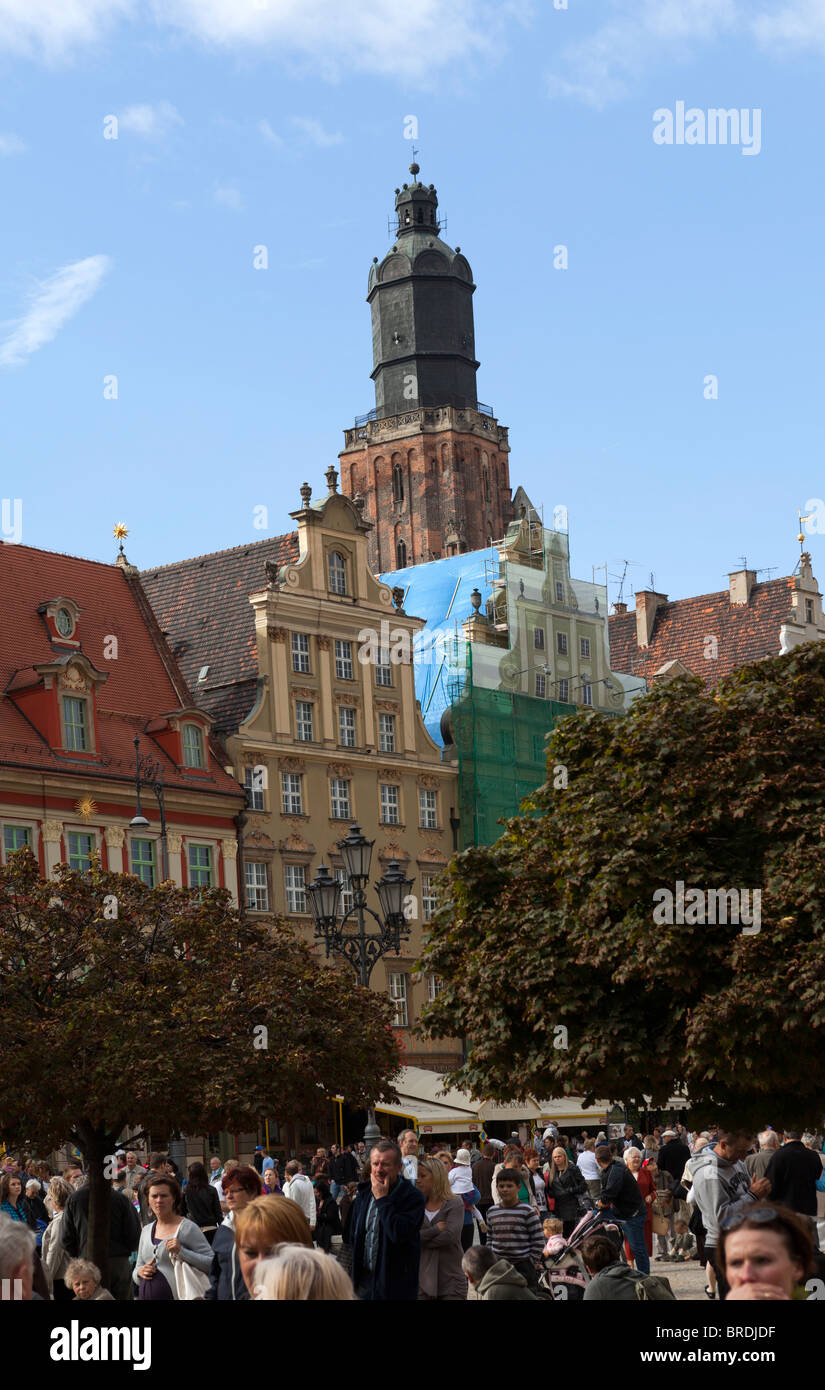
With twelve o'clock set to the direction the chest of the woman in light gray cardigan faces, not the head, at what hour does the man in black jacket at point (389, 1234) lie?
The man in black jacket is roughly at 8 o'clock from the woman in light gray cardigan.

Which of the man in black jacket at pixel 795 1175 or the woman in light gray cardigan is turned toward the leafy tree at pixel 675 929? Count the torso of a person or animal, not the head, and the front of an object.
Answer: the man in black jacket

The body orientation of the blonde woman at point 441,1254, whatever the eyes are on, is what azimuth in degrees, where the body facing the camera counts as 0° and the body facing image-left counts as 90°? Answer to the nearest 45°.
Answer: approximately 45°

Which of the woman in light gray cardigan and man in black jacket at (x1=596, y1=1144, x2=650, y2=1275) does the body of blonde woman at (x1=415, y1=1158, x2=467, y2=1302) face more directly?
the woman in light gray cardigan

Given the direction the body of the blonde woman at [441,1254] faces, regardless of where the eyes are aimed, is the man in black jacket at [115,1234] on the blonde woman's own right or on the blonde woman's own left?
on the blonde woman's own right

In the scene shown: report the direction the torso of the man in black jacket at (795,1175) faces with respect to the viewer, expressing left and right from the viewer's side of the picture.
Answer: facing away from the viewer

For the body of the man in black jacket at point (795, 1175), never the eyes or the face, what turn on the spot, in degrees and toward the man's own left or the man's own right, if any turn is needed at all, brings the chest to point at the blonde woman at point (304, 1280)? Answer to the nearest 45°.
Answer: approximately 180°

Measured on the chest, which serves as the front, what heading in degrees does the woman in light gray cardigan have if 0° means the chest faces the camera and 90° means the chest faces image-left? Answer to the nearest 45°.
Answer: approximately 45°

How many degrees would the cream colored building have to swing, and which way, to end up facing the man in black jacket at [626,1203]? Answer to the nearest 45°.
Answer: approximately 45° to its right
